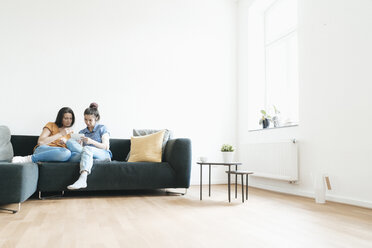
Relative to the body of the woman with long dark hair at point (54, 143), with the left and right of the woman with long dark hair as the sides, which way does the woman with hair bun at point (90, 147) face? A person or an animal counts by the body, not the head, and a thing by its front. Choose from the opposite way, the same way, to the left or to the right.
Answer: to the right

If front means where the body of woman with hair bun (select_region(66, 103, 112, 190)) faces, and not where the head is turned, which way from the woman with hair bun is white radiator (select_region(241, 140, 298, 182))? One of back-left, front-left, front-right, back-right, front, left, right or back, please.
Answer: back-left

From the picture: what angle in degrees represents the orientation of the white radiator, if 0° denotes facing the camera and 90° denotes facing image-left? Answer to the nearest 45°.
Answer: approximately 45°

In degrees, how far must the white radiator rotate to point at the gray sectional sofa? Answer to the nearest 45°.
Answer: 0° — it already faces it

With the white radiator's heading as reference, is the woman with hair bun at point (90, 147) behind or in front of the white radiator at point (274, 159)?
in front

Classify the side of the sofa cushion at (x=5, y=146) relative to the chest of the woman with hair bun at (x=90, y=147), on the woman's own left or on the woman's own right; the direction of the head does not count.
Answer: on the woman's own right

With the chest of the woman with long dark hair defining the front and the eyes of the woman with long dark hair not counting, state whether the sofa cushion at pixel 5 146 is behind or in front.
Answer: behind

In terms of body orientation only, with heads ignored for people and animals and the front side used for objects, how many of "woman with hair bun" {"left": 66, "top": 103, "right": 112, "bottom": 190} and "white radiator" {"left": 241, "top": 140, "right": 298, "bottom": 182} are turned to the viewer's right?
0

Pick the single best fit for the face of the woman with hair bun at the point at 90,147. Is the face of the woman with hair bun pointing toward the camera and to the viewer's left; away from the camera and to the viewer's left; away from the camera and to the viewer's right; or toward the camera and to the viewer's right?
toward the camera and to the viewer's left

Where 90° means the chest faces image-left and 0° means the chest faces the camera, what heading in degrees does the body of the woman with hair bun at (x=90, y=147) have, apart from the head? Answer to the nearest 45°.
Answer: approximately 45°

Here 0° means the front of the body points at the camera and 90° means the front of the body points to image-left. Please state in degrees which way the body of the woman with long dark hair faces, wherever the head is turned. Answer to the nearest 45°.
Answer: approximately 315°
